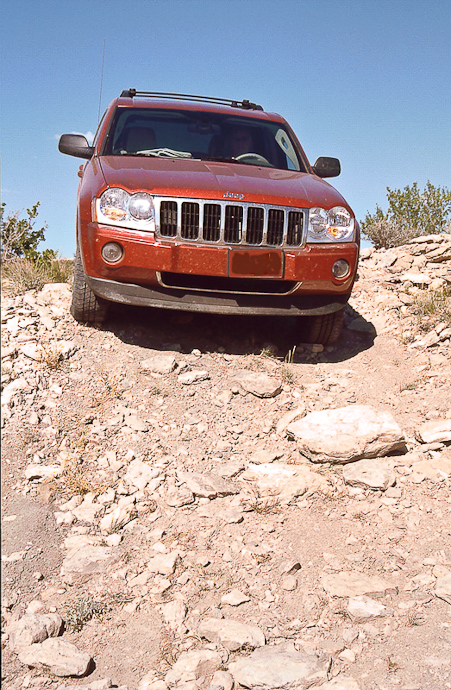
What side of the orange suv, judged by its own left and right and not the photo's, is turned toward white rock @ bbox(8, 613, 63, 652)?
front

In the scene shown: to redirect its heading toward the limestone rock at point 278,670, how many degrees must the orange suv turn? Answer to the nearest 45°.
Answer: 0° — it already faces it

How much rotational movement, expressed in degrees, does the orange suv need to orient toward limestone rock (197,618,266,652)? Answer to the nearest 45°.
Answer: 0° — it already faces it

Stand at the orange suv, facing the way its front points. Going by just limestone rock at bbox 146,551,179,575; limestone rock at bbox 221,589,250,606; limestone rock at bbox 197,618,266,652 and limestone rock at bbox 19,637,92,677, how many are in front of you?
4

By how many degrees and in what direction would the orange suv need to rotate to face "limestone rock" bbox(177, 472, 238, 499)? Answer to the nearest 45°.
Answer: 0° — it already faces it

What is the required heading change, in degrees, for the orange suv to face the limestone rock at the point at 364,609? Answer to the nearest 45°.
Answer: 0° — it already faces it

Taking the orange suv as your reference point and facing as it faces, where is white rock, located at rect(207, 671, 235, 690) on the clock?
The white rock is roughly at 12 o'clock from the orange suv.

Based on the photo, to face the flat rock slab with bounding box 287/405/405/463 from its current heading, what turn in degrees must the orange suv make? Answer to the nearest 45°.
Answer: approximately 45° to its left

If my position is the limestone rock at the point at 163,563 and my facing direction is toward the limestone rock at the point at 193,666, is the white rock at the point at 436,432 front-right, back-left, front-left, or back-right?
back-left

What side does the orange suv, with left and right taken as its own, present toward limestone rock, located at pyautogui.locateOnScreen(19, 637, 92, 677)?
front

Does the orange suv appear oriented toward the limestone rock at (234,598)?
yes

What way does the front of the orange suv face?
toward the camera

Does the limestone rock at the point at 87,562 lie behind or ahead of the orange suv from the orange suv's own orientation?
ahead

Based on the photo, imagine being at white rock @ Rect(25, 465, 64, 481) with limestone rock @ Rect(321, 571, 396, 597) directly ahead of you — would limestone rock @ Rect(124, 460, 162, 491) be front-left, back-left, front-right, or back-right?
front-left
